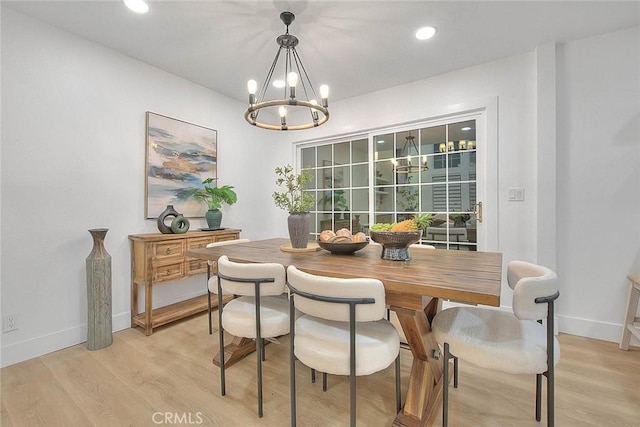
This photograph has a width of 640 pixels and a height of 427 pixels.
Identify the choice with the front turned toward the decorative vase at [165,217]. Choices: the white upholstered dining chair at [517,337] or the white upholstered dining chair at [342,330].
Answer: the white upholstered dining chair at [517,337]

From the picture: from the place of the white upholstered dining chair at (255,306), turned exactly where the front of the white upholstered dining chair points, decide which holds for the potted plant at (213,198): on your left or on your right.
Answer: on your left

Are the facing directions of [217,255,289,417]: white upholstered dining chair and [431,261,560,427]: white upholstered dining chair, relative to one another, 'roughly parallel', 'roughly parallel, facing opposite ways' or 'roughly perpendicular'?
roughly perpendicular

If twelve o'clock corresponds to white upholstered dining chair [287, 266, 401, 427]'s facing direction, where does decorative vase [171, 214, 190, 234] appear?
The decorative vase is roughly at 9 o'clock from the white upholstered dining chair.

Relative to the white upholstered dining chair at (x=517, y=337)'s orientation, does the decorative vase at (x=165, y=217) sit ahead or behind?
ahead

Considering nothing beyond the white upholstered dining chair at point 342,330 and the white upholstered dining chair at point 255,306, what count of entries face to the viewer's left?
0

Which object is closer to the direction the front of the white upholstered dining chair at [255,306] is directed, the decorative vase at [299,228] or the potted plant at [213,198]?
the decorative vase

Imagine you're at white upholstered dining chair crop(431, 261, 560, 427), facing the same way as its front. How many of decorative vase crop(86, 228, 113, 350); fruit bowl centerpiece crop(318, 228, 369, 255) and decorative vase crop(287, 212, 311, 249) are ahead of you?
3

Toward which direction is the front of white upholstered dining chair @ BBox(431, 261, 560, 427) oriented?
to the viewer's left

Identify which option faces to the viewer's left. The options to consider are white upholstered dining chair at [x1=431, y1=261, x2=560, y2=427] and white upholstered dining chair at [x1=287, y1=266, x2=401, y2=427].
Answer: white upholstered dining chair at [x1=431, y1=261, x2=560, y2=427]

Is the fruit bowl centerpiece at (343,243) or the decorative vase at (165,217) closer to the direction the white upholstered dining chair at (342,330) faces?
the fruit bowl centerpiece

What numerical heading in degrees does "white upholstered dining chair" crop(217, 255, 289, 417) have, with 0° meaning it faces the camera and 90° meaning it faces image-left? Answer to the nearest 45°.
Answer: approximately 225°

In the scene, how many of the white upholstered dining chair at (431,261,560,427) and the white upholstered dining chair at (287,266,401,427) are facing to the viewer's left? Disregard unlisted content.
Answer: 1

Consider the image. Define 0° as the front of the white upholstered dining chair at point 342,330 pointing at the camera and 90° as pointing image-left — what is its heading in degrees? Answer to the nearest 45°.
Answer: approximately 225°

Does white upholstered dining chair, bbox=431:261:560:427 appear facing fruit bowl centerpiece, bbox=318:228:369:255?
yes

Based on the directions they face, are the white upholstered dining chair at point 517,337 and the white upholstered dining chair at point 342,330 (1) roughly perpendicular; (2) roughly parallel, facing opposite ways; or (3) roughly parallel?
roughly perpendicular
